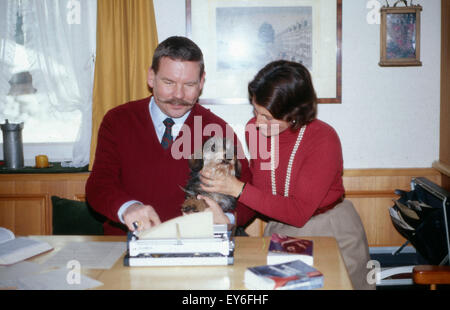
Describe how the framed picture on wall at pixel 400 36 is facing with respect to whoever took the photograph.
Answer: facing the viewer

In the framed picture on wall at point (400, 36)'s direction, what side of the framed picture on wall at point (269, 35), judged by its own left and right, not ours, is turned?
left

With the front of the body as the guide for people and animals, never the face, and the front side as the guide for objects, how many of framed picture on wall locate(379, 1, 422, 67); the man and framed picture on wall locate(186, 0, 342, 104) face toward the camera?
3

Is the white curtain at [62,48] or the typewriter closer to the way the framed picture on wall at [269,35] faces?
the typewriter

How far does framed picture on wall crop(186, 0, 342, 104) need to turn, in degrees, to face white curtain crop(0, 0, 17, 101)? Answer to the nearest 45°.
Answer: approximately 90° to its right

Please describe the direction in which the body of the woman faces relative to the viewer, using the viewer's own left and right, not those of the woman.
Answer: facing the viewer and to the left of the viewer

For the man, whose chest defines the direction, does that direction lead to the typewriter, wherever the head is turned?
yes

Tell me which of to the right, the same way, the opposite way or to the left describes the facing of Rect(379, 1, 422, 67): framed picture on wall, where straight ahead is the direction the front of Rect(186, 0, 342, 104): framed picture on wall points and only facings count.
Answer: the same way

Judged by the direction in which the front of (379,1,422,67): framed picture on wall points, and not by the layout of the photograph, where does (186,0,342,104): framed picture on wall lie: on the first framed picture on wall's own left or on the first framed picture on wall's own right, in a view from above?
on the first framed picture on wall's own right

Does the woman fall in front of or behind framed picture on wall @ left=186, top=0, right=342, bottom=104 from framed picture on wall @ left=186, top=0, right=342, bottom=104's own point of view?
in front

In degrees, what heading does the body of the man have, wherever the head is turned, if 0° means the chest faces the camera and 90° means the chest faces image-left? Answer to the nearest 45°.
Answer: approximately 0°

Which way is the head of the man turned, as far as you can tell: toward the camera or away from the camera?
toward the camera

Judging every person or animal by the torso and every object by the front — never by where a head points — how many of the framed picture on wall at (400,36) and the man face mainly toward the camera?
2
